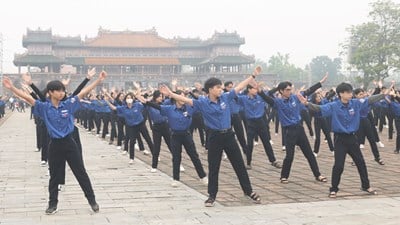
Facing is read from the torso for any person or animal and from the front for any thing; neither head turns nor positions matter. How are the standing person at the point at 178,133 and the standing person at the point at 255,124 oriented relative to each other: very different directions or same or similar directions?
same or similar directions

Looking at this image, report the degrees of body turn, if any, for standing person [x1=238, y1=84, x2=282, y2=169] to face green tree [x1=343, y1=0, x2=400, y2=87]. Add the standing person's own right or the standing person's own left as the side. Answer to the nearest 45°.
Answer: approximately 180°

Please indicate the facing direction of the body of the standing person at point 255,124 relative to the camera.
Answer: toward the camera

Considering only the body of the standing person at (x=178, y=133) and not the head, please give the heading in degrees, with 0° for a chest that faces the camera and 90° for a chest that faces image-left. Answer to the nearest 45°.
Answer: approximately 0°

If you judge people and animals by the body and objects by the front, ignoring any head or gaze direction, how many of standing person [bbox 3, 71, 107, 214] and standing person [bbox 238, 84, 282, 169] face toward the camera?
2

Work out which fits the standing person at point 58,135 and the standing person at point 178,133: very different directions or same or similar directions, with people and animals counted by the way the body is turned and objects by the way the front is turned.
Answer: same or similar directions

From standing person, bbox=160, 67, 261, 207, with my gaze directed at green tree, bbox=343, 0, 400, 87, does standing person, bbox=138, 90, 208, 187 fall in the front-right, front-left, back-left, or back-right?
front-left

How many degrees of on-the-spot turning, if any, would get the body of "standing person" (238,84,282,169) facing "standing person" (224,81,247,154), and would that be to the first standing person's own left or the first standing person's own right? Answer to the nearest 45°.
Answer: approximately 135° to the first standing person's own right

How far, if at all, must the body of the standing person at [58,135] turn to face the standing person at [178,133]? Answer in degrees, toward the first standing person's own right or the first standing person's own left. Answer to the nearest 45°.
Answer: approximately 135° to the first standing person's own left

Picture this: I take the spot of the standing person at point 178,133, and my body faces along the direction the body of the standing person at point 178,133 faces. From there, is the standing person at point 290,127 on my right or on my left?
on my left

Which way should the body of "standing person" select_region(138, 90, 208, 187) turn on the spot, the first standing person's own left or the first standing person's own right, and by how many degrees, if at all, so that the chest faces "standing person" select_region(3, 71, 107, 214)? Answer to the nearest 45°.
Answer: approximately 45° to the first standing person's own right

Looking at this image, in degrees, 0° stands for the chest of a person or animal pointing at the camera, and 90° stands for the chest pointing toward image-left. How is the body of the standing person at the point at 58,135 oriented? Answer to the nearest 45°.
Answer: approximately 0°

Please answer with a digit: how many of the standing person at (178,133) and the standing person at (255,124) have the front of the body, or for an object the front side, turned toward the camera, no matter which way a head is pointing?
2

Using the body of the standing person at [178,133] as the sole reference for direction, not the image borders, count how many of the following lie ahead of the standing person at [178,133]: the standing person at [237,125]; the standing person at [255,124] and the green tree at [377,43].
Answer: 0

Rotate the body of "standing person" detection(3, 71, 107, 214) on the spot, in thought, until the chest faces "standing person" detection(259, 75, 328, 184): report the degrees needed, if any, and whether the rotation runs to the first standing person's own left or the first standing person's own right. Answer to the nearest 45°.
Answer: approximately 90° to the first standing person's own left

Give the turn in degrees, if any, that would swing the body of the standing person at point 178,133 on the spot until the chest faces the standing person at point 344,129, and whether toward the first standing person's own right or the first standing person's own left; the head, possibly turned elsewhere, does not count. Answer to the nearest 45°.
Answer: approximately 45° to the first standing person's own left
